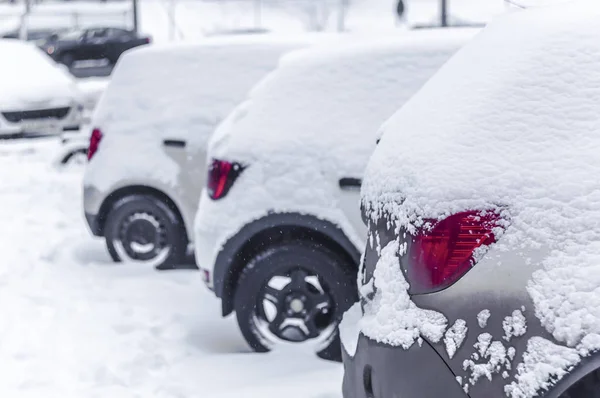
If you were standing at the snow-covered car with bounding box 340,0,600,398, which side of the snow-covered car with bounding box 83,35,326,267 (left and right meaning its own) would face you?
right

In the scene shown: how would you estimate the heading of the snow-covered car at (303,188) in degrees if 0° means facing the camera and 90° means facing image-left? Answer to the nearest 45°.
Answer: approximately 270°

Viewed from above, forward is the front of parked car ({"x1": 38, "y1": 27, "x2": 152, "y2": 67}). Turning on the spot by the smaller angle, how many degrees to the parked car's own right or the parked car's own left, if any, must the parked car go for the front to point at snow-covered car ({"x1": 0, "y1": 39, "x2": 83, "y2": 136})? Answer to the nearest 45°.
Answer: approximately 45° to the parked car's own left

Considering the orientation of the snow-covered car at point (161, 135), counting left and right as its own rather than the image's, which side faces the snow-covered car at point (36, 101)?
left

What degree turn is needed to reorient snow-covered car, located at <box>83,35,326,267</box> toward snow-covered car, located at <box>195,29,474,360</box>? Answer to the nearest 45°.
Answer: approximately 90° to its right

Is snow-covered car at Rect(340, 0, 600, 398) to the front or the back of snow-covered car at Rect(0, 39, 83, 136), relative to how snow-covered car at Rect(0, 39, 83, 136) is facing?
to the front

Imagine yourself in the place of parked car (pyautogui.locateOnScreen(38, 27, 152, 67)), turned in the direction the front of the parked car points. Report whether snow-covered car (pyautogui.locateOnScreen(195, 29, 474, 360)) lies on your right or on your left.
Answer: on your left

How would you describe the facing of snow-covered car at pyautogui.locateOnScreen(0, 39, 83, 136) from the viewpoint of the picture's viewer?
facing the viewer and to the right of the viewer

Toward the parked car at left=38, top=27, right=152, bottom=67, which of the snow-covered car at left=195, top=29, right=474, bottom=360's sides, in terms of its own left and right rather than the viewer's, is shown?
left

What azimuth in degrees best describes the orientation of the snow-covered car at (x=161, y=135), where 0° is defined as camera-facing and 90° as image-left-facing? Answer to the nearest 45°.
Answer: approximately 270°

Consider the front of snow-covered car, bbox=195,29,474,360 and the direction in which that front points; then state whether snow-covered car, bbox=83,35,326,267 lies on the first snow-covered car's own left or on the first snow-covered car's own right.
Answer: on the first snow-covered car's own left

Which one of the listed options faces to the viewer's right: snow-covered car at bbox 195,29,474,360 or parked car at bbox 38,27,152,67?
the snow-covered car

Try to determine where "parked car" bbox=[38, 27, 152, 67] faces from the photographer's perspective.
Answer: facing the viewer and to the left of the viewer

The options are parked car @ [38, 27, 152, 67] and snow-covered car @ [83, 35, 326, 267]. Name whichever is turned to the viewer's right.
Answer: the snow-covered car

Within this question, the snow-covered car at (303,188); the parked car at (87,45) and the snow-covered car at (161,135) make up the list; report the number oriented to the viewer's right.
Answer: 2
